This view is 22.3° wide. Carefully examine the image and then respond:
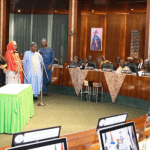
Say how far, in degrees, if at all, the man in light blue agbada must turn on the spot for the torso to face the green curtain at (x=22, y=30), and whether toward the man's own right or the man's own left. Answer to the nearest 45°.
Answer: approximately 135° to the man's own left

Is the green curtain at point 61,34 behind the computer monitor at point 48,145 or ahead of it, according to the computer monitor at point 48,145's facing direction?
behind

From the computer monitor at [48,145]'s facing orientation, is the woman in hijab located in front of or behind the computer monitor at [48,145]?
behind

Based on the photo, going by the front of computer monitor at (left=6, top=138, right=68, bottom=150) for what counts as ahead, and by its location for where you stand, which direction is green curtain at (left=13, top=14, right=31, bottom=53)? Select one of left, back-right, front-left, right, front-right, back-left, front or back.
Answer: back

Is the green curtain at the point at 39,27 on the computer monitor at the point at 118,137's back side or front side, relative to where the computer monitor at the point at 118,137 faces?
on the back side

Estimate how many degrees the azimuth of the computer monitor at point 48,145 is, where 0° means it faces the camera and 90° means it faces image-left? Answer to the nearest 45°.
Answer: approximately 0°
